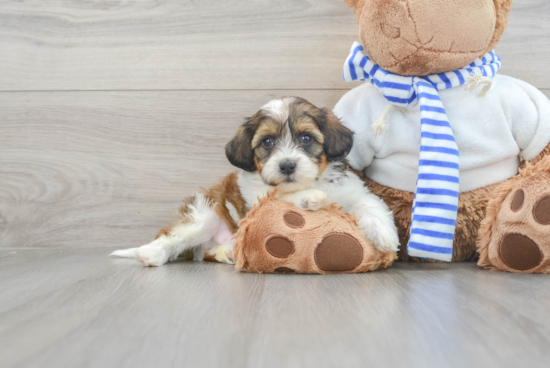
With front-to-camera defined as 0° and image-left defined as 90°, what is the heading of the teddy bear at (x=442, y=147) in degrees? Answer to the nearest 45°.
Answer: approximately 0°

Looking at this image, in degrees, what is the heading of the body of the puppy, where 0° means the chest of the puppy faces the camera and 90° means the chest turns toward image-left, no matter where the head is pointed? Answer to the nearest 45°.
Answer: approximately 315°
